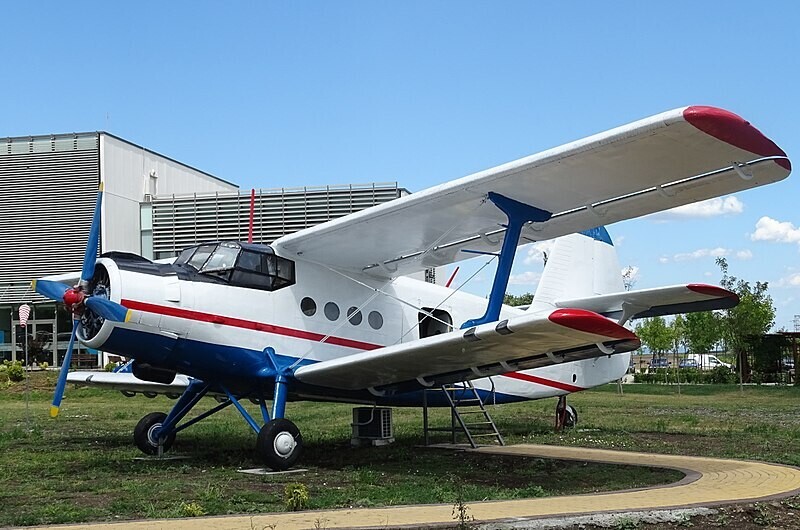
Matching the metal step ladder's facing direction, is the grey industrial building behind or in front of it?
behind

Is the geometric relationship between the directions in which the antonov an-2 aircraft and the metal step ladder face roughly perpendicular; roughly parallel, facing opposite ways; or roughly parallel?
roughly perpendicular

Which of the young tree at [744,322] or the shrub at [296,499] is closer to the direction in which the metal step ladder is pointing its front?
the shrub

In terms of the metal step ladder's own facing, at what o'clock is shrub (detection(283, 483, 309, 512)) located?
The shrub is roughly at 2 o'clock from the metal step ladder.

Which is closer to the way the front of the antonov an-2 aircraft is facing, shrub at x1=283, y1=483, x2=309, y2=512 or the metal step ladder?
the shrub

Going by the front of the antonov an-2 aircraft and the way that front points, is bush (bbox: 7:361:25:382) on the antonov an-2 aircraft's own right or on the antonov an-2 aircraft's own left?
on the antonov an-2 aircraft's own right

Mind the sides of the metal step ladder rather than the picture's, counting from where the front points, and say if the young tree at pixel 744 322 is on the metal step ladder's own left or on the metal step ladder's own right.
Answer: on the metal step ladder's own left

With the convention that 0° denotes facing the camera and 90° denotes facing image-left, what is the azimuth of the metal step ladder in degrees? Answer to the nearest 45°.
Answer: approximately 315°

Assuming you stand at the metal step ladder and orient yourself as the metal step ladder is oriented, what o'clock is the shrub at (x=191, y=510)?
The shrub is roughly at 2 o'clock from the metal step ladder.
